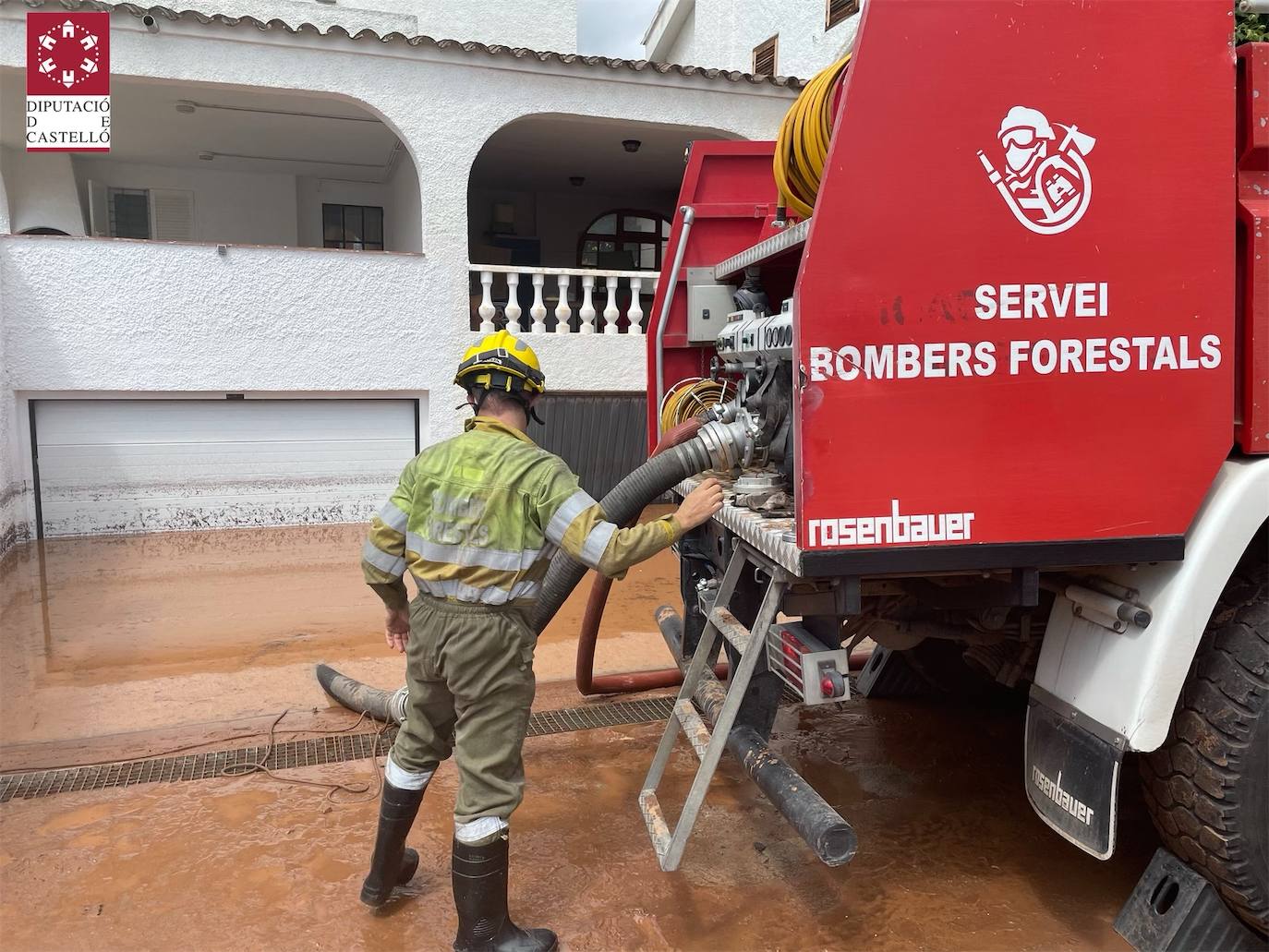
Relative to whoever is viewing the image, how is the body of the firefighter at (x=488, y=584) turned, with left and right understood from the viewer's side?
facing away from the viewer and to the right of the viewer

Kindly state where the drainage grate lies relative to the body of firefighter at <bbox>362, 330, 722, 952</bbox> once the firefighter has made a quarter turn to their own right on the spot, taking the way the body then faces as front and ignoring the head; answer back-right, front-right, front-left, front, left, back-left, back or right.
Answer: back

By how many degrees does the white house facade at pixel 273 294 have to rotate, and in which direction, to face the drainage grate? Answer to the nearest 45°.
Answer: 0° — it already faces it

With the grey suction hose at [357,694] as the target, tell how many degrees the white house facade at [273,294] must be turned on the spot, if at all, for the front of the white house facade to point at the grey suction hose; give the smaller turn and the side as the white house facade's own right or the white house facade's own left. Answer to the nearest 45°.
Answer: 0° — it already faces it

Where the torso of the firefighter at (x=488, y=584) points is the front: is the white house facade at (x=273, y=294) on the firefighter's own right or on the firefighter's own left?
on the firefighter's own left

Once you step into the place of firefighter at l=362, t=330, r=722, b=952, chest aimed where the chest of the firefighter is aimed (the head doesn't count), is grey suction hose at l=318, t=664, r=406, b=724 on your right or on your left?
on your left

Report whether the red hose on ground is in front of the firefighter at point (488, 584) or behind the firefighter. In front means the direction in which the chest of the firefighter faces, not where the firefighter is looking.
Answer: in front

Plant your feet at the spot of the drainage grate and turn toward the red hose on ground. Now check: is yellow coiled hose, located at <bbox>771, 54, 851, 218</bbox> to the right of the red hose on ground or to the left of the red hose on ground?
right

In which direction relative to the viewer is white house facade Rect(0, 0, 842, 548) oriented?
toward the camera

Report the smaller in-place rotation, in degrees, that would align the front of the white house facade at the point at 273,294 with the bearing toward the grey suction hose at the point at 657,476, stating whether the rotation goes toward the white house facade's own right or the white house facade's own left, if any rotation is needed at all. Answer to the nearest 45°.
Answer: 0° — it already faces it

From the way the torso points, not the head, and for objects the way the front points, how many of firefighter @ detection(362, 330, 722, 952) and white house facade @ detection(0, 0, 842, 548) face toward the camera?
1

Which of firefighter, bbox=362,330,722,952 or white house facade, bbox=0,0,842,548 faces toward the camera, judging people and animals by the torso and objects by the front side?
the white house facade

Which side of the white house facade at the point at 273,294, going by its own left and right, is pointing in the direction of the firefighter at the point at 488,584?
front
